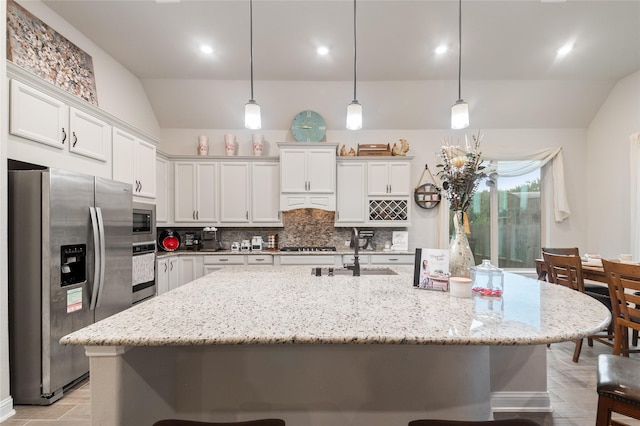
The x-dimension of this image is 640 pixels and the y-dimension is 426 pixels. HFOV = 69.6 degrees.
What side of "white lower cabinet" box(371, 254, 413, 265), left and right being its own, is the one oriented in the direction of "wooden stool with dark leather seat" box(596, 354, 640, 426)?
front

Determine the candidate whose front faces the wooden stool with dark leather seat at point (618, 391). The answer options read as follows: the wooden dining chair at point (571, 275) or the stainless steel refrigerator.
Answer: the stainless steel refrigerator

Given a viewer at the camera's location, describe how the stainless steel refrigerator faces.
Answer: facing the viewer and to the right of the viewer

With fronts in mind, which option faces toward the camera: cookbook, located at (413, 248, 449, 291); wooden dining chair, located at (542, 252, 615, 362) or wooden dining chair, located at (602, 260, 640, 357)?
the cookbook

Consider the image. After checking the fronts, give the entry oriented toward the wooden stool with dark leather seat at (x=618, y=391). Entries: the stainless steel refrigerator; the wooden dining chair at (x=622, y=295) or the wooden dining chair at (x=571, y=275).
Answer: the stainless steel refrigerator

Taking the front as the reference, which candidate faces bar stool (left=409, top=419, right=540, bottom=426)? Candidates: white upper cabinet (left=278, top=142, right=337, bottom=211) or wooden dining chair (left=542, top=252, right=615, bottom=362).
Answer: the white upper cabinet

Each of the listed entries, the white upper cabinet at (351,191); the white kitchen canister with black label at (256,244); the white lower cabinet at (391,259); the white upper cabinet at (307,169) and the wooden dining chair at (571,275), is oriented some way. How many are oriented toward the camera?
4

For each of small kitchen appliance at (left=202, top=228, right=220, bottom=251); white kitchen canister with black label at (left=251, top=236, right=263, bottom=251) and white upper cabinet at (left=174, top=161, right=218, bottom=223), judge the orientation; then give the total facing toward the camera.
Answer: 3

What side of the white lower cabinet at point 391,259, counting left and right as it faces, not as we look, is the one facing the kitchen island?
front

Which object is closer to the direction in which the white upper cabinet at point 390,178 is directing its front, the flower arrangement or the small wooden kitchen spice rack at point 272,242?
the flower arrangement

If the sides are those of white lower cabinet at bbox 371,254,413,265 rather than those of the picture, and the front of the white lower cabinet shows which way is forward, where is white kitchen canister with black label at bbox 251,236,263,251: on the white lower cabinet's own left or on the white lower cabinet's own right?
on the white lower cabinet's own right
